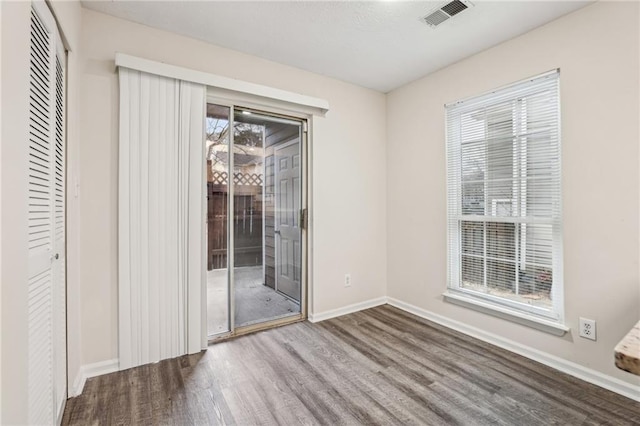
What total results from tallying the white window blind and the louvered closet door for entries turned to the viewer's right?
1

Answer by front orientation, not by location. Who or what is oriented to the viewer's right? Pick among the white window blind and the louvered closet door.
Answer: the louvered closet door

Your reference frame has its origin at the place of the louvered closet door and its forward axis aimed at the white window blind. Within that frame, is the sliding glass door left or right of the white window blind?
left

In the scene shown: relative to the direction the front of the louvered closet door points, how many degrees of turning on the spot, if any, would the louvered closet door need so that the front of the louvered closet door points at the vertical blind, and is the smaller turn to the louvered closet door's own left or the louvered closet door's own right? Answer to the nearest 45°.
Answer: approximately 45° to the louvered closet door's own left

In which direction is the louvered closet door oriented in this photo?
to the viewer's right
